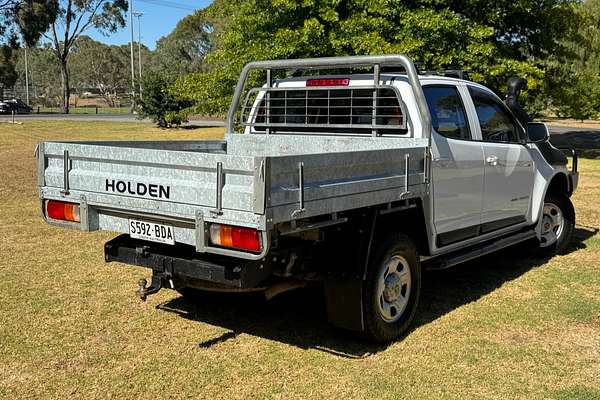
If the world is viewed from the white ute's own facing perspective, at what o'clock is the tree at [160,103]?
The tree is roughly at 10 o'clock from the white ute.

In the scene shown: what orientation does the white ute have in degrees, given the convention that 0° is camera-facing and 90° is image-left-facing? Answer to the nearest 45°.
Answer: approximately 225°

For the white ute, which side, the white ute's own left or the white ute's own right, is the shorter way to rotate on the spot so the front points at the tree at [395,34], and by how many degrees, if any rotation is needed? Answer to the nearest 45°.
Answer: approximately 45° to the white ute's own left
